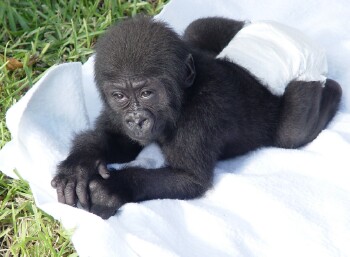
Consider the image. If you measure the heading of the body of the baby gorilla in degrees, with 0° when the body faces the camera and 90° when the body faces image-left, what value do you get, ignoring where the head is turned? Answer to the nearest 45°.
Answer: approximately 45°
